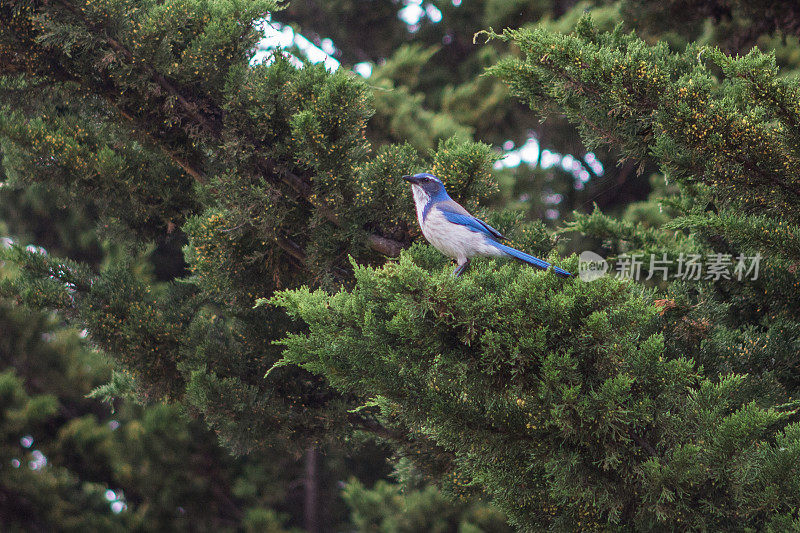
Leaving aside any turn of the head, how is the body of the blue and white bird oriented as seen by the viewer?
to the viewer's left
